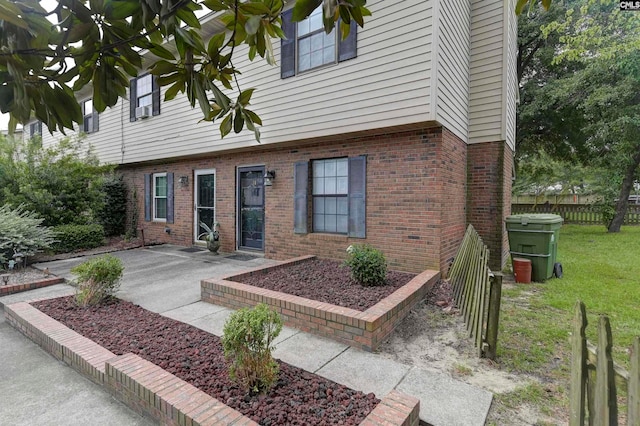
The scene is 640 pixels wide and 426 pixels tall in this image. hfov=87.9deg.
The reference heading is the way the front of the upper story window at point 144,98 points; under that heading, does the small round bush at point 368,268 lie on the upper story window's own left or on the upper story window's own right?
on the upper story window's own left

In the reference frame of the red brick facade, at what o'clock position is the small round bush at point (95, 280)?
The small round bush is roughly at 1 o'clock from the red brick facade.

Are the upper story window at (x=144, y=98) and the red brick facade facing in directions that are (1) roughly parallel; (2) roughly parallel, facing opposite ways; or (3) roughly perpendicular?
roughly parallel

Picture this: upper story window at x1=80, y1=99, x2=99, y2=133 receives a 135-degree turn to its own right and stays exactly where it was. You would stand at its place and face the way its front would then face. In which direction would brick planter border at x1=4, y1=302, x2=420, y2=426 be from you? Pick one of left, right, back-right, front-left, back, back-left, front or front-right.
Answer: back

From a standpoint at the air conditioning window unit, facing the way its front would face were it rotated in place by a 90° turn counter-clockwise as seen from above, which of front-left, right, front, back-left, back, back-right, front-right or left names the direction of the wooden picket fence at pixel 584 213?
front-left

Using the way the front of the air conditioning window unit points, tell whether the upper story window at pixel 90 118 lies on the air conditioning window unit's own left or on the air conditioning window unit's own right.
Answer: on the air conditioning window unit's own right

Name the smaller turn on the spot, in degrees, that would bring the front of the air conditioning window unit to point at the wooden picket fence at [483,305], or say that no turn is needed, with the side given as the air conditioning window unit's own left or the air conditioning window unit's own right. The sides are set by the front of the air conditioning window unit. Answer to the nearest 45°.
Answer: approximately 45° to the air conditioning window unit's own left

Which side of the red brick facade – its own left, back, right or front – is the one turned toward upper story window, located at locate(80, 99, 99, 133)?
right

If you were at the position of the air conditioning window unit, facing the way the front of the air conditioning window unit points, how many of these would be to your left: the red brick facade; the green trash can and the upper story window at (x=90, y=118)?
2

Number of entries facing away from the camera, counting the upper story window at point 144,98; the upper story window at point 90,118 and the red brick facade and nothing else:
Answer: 0

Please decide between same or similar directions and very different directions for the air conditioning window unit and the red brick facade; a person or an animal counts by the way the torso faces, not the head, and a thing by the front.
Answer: same or similar directions

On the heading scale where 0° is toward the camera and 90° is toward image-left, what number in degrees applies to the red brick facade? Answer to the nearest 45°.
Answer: approximately 45°

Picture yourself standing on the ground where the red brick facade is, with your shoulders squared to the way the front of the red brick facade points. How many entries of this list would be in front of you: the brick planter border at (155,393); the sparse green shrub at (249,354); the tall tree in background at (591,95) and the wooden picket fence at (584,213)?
2
